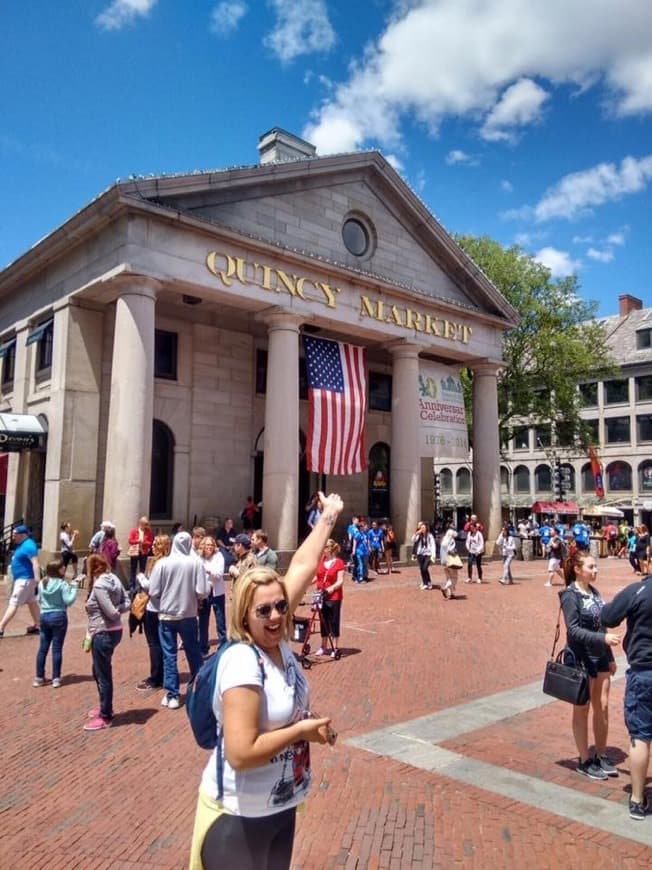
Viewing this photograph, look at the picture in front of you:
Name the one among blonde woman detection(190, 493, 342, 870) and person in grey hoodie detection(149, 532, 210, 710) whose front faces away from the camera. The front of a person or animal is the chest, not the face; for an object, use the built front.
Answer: the person in grey hoodie

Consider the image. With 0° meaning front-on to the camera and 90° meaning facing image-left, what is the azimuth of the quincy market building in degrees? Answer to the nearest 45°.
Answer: approximately 315°

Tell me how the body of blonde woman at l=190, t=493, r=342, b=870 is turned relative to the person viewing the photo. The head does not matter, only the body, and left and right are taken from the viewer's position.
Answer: facing the viewer and to the right of the viewer

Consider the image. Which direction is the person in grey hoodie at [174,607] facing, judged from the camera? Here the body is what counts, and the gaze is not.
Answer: away from the camera

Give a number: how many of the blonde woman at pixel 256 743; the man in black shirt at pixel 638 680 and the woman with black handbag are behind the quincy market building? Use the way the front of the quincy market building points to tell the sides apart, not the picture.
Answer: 0

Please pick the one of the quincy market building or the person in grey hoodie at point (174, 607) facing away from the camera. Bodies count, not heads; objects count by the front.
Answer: the person in grey hoodie

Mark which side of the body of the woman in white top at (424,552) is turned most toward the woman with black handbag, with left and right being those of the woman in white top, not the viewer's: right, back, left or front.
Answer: front

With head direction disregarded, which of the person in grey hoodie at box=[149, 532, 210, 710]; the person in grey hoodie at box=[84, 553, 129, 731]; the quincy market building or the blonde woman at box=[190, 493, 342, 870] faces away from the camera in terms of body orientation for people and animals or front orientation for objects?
the person in grey hoodie at box=[149, 532, 210, 710]

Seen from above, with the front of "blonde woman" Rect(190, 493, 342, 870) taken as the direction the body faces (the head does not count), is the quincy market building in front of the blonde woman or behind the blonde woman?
behind

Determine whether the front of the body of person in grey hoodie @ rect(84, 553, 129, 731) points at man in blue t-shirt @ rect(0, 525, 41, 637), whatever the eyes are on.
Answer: no

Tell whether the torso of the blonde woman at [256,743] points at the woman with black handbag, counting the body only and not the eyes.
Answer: no

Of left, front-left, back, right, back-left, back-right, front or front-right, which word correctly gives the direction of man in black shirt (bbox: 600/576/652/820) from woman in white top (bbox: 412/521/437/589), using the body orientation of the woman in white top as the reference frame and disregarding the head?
front

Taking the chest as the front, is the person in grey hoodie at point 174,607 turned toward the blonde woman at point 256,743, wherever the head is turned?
no
